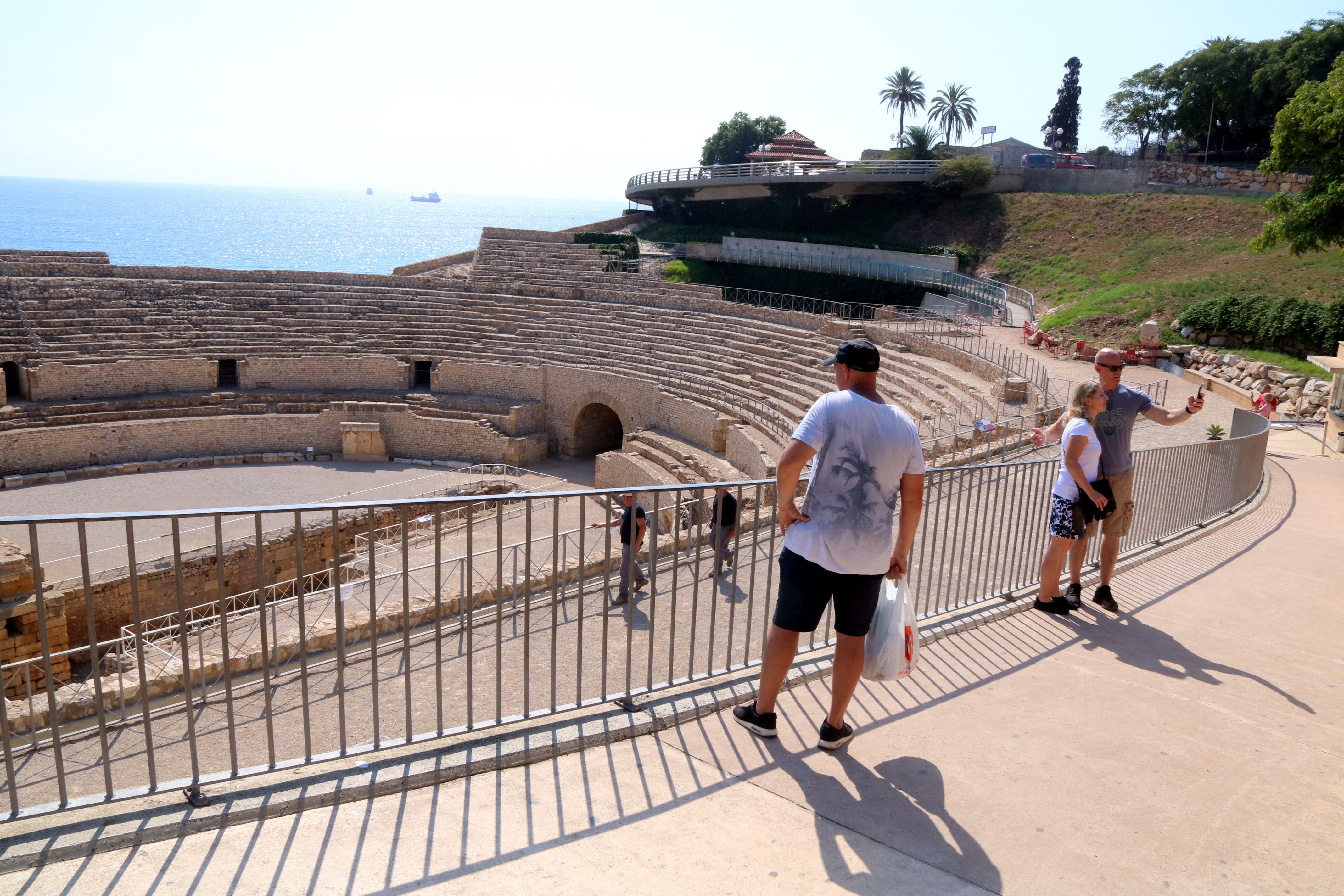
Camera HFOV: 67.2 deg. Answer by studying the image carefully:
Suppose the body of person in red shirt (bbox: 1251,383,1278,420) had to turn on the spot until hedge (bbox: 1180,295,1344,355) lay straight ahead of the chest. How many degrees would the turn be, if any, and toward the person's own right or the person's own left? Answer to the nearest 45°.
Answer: approximately 180°

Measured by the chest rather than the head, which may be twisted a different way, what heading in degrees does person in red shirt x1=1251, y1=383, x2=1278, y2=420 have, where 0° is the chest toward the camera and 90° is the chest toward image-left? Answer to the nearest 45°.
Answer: approximately 0°

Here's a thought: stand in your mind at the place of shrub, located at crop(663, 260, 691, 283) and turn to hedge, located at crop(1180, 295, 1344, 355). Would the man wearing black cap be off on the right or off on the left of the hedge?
right

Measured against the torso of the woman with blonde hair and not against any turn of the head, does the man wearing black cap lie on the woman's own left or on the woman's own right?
on the woman's own right

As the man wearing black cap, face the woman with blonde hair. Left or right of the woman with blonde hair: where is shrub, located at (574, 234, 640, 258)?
left

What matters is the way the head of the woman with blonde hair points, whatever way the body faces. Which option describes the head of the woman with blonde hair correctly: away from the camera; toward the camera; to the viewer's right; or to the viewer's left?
to the viewer's right

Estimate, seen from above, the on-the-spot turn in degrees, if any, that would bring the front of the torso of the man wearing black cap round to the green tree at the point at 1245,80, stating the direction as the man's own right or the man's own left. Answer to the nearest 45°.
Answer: approximately 45° to the man's own right

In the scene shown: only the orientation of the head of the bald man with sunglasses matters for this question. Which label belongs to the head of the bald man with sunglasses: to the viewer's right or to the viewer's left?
to the viewer's right

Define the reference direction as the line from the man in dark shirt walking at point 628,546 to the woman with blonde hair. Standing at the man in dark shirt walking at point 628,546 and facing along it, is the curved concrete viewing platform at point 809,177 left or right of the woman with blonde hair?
left

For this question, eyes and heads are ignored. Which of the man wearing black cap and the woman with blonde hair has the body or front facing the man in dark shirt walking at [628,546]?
the man wearing black cap
